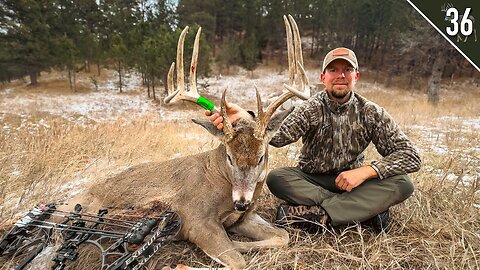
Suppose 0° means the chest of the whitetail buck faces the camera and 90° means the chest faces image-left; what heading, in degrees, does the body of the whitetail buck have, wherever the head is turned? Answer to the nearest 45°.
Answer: approximately 315°

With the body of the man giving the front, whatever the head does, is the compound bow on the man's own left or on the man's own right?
on the man's own right
